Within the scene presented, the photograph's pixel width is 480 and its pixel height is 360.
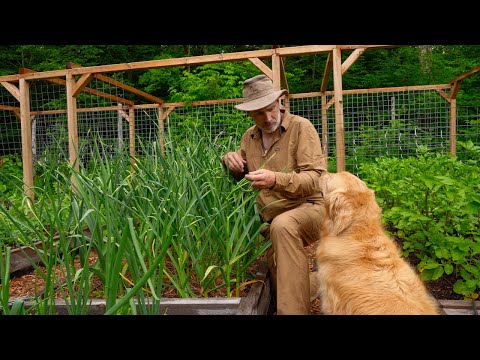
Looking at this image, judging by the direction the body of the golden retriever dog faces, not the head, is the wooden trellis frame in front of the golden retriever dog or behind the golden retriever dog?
in front

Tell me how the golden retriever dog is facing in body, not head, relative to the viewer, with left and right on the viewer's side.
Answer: facing away from the viewer and to the left of the viewer
